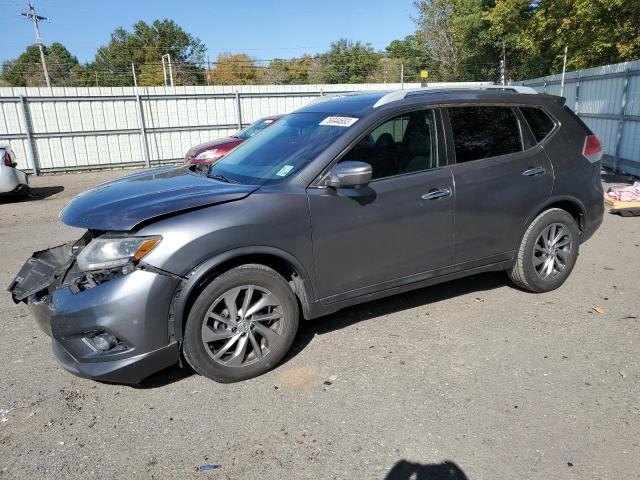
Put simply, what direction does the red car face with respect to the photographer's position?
facing the viewer and to the left of the viewer

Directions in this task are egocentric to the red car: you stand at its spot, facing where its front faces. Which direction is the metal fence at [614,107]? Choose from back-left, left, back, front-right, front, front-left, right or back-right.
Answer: back-left

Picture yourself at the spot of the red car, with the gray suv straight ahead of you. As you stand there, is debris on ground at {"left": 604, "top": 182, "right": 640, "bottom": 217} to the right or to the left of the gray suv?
left

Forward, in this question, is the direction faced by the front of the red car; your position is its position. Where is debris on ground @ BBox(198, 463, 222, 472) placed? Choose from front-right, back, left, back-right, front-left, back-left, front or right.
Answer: front-left

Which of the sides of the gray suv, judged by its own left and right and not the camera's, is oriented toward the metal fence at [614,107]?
back

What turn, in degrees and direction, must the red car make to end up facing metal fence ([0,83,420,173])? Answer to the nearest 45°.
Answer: approximately 90° to its right

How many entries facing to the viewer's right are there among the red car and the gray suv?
0

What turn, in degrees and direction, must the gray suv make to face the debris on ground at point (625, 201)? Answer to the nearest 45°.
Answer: approximately 180°

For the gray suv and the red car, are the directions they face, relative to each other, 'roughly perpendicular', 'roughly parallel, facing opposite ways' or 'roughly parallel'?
roughly parallel

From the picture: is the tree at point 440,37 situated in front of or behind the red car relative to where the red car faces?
behind

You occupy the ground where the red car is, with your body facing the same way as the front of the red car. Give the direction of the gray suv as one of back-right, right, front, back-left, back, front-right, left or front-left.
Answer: front-left
